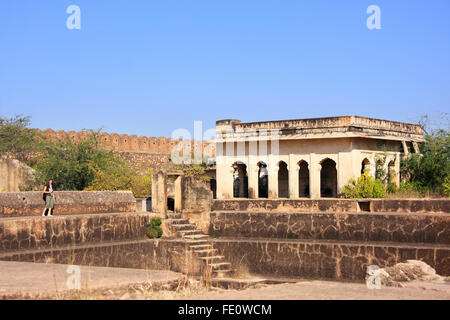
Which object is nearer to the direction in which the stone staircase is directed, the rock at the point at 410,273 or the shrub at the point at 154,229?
the rock

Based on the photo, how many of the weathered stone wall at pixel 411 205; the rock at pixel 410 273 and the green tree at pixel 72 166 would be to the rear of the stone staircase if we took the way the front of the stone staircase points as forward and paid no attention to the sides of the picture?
1

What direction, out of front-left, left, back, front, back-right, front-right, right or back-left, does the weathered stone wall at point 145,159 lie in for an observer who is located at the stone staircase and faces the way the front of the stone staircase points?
back-left

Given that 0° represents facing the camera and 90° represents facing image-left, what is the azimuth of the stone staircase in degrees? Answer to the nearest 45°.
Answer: approximately 315°

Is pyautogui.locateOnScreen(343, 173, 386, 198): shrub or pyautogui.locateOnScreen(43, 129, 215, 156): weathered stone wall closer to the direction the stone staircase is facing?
the shrub

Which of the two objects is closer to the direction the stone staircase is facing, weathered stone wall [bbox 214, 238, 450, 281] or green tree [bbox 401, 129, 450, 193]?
the weathered stone wall

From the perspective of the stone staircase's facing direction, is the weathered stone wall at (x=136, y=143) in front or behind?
behind

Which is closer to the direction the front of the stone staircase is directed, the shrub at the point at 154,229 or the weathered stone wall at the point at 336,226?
the weathered stone wall

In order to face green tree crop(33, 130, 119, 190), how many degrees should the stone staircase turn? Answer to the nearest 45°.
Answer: approximately 180°

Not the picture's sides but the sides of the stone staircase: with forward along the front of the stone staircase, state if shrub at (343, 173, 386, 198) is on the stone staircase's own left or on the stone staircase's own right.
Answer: on the stone staircase's own left

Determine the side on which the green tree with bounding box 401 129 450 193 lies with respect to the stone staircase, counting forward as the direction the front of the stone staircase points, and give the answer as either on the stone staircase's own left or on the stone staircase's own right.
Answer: on the stone staircase's own left

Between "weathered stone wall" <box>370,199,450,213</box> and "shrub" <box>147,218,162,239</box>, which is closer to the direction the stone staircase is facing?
the weathered stone wall

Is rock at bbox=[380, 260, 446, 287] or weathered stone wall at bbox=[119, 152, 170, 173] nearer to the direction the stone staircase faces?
the rock

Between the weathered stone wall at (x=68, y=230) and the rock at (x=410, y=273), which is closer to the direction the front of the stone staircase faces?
the rock

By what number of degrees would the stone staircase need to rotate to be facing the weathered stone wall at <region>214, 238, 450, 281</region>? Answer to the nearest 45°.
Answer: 0° — it already faces it

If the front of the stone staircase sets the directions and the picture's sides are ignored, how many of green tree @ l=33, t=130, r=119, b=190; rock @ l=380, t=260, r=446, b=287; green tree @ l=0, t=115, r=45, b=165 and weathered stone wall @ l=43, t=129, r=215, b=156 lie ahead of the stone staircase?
1

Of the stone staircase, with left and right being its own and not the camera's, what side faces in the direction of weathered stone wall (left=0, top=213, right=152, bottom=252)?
right
